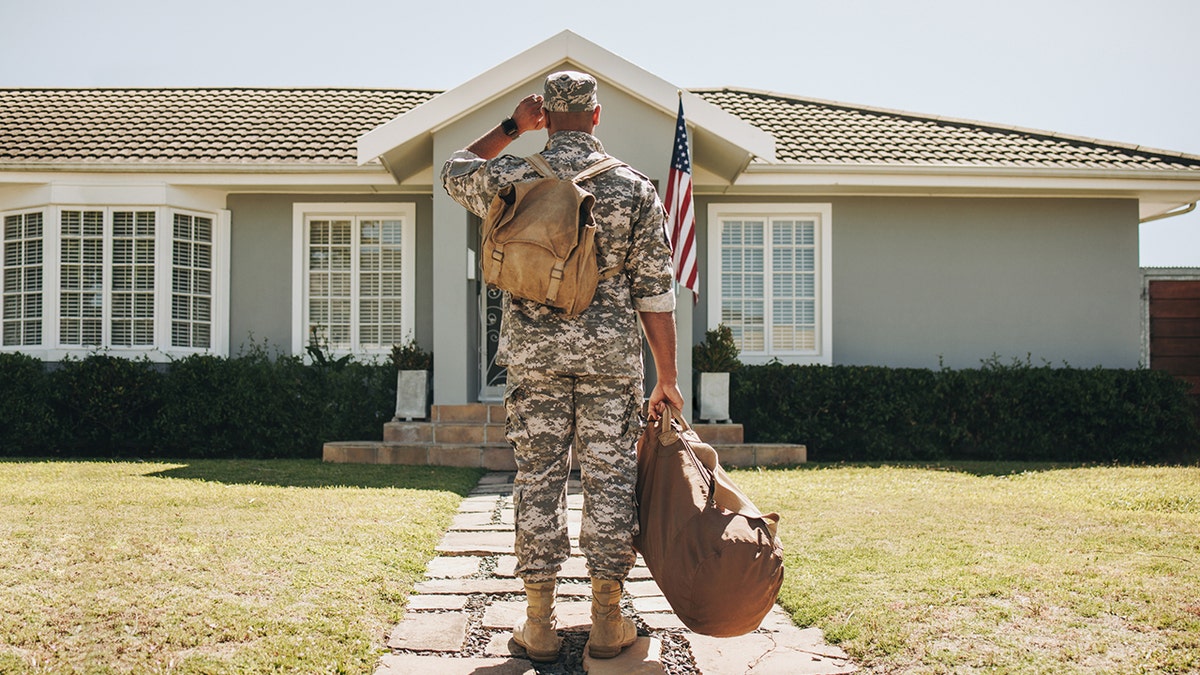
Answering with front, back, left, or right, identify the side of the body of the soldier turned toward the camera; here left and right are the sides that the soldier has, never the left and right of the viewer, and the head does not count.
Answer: back

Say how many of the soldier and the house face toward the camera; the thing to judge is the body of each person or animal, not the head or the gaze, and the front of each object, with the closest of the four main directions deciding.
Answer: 1

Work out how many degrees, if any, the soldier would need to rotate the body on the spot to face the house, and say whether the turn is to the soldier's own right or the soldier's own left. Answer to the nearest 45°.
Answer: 0° — they already face it

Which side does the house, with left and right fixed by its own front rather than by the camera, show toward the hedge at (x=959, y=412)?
left

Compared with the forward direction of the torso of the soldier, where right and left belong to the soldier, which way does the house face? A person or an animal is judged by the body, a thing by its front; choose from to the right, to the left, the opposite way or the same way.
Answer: the opposite way

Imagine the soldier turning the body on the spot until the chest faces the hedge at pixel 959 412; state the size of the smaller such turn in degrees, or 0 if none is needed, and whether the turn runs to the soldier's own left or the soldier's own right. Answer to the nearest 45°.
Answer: approximately 45° to the soldier's own right

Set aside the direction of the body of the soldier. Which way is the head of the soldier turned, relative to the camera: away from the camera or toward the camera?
away from the camera

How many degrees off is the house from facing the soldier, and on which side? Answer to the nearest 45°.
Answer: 0° — it already faces them

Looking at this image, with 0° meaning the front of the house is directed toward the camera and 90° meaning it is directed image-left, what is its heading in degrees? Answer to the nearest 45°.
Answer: approximately 0°
